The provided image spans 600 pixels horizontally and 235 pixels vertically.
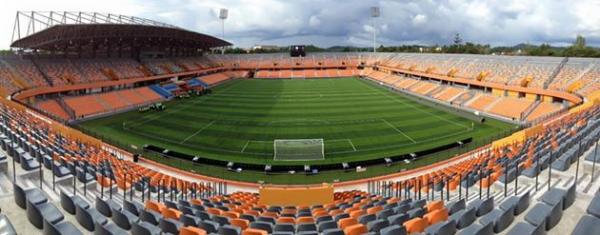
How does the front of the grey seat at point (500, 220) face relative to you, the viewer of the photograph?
facing away from the viewer and to the left of the viewer

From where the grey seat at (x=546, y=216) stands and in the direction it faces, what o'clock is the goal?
The goal is roughly at 12 o'clock from the grey seat.

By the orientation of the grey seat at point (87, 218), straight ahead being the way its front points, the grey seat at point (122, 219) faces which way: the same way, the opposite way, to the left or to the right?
the same way

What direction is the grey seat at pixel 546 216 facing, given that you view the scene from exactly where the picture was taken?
facing away from the viewer and to the left of the viewer

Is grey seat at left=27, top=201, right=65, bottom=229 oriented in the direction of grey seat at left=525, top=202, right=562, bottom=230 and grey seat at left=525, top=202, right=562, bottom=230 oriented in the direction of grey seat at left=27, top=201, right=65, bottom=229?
no

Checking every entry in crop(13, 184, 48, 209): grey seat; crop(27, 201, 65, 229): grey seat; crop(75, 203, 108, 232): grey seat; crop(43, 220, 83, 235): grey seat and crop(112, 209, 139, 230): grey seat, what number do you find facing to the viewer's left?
0

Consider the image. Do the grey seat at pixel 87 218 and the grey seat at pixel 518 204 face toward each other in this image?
no

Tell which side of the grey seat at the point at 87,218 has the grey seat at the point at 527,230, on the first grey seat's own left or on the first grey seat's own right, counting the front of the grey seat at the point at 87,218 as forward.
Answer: on the first grey seat's own right

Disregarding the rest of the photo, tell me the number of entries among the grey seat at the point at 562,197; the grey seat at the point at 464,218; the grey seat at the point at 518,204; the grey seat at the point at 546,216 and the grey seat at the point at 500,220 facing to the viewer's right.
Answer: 0

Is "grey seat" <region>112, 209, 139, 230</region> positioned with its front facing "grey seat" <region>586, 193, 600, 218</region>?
no

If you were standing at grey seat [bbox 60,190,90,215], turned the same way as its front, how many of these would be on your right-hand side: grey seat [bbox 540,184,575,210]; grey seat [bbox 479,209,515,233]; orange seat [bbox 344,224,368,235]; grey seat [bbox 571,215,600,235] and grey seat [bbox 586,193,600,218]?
5

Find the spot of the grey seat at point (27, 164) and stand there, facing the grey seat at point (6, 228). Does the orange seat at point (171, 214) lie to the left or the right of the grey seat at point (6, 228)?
left

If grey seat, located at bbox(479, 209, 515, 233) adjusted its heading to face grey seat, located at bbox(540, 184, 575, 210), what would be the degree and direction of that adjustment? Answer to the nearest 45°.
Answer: approximately 90° to its right

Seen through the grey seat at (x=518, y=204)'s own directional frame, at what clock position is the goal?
The goal is roughly at 12 o'clock from the grey seat.

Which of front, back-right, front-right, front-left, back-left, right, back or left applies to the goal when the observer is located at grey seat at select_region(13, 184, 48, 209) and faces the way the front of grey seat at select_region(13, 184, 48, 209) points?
front

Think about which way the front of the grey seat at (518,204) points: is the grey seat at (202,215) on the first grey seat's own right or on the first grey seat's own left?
on the first grey seat's own left

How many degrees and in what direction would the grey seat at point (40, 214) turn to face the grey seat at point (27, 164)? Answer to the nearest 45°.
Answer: approximately 45° to its left

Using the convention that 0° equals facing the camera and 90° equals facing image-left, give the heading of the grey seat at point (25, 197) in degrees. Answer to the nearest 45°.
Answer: approximately 225°

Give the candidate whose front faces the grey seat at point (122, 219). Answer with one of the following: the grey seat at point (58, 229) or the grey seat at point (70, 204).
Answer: the grey seat at point (58, 229)

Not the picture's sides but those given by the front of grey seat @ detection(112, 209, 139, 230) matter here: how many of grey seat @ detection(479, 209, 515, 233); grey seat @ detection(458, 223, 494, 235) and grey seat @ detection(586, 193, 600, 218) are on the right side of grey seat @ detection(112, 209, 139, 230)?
3

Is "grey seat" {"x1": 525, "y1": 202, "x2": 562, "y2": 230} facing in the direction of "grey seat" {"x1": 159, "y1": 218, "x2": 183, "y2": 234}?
no

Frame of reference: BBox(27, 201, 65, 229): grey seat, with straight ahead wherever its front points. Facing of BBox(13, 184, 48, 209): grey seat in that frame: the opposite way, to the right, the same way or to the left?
the same way

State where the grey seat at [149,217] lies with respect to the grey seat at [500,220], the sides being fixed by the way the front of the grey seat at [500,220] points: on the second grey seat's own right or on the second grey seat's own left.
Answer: on the second grey seat's own left

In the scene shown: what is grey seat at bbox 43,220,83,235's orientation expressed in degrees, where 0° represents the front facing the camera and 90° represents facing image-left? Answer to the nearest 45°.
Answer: approximately 225°
